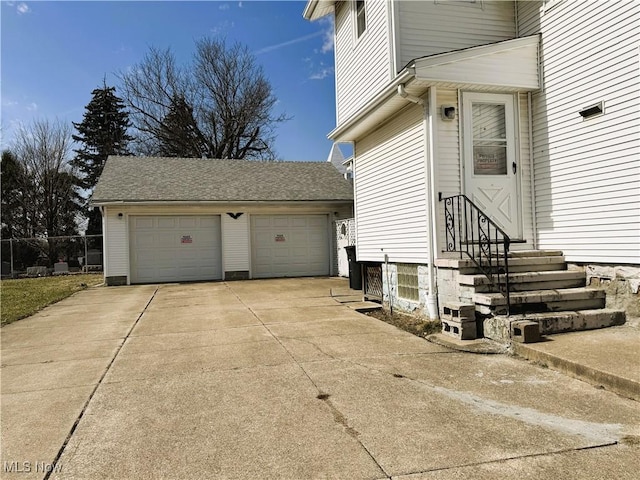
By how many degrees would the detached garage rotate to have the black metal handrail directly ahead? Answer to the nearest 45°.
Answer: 0° — it already faces it

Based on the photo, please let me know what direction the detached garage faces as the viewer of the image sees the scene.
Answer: facing the viewer

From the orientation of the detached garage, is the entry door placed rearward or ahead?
ahead

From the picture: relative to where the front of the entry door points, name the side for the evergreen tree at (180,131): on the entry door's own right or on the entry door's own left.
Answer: on the entry door's own right

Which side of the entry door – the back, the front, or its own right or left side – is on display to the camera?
front

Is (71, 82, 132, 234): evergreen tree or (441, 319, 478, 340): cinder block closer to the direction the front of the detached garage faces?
the cinder block

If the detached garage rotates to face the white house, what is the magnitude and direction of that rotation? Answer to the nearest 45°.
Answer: approximately 45° to its left
